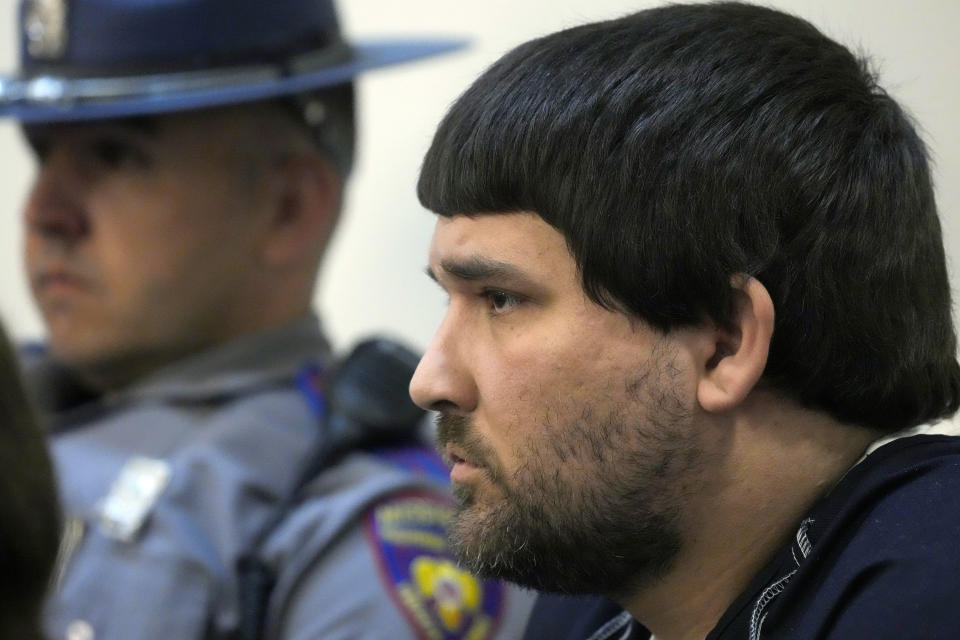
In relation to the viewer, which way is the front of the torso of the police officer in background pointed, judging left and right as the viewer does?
facing the viewer and to the left of the viewer

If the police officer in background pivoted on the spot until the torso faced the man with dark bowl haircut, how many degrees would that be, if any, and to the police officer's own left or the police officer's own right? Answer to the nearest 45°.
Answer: approximately 90° to the police officer's own left

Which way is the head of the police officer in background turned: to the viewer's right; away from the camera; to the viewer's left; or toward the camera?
to the viewer's left

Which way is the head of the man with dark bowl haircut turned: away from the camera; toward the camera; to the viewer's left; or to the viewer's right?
to the viewer's left

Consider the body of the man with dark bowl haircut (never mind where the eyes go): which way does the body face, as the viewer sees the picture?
to the viewer's left

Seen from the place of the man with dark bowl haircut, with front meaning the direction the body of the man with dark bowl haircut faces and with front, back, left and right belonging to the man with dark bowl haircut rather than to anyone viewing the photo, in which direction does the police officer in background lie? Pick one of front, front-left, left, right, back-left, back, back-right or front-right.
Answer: front-right
